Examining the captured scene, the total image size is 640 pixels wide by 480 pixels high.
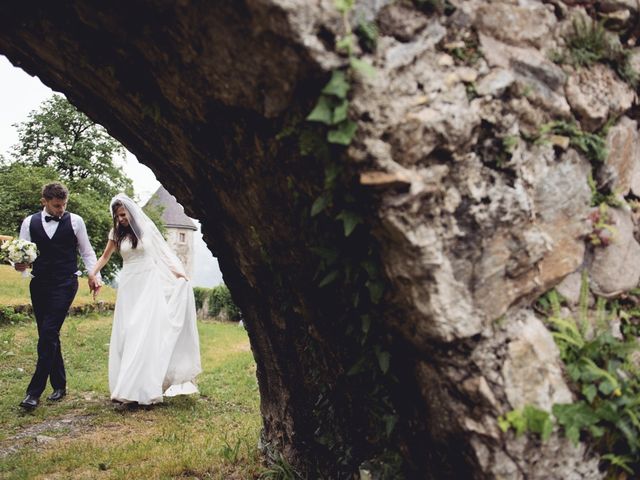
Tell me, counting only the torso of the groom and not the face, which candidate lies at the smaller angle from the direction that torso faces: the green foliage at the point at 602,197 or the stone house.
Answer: the green foliage

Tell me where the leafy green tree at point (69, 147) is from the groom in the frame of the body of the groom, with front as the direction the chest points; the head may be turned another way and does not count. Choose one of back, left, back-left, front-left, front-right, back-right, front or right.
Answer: back

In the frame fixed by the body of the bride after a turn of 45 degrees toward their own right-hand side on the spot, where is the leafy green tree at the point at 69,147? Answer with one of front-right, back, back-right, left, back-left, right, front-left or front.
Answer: right

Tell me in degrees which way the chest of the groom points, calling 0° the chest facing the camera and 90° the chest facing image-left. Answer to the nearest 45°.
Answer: approximately 0°

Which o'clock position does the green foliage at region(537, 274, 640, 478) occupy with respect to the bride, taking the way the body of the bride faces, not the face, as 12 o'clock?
The green foliage is roughly at 10 o'clock from the bride.

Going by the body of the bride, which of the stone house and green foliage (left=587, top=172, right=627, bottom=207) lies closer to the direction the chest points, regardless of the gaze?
the green foliage

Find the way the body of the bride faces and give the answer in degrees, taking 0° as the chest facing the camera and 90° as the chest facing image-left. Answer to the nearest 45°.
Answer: approximately 45°
